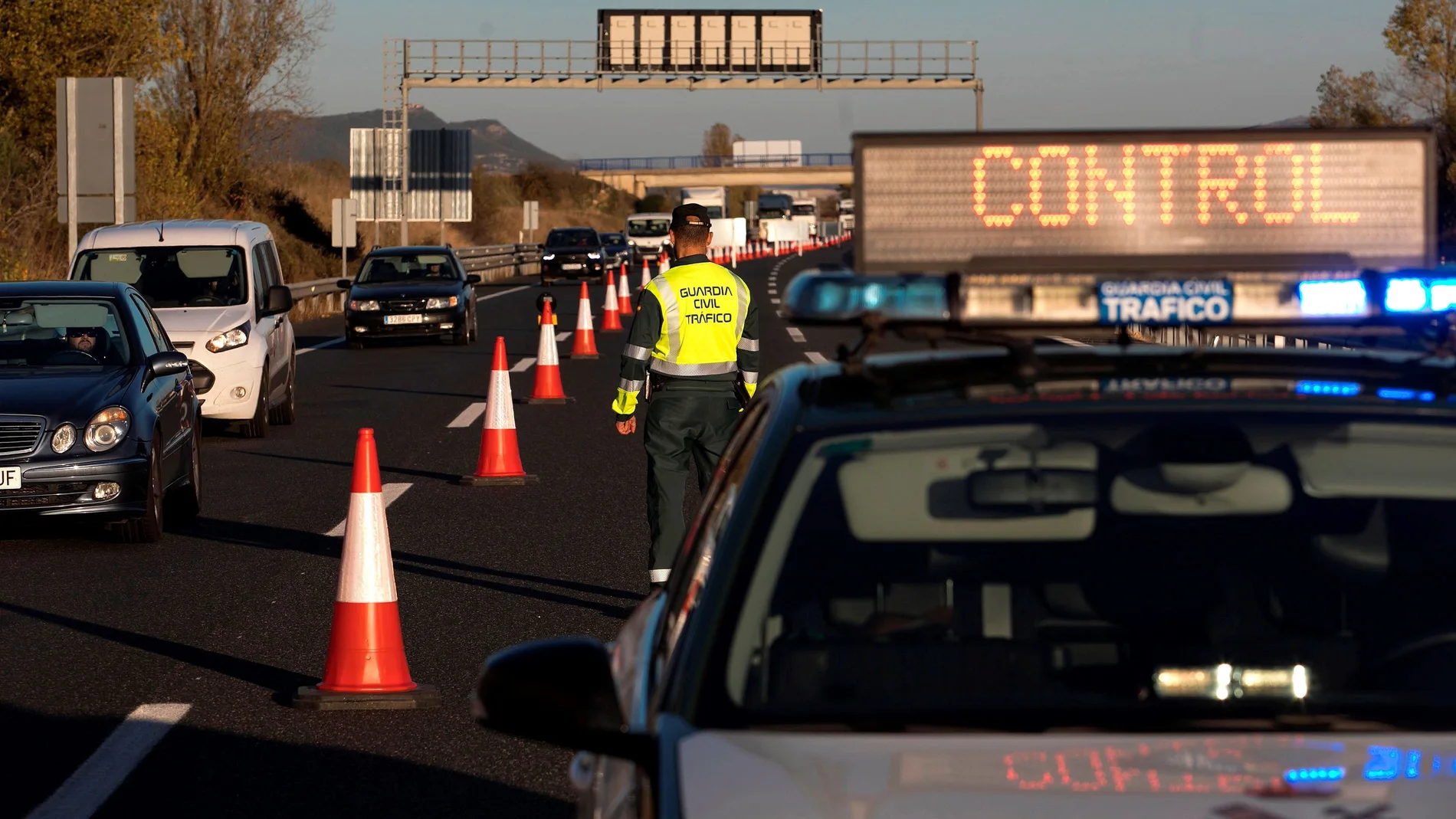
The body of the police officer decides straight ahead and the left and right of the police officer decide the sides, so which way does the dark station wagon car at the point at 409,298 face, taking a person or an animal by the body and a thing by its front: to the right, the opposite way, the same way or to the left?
the opposite way

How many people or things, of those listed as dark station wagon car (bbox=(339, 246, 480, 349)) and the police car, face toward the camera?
2

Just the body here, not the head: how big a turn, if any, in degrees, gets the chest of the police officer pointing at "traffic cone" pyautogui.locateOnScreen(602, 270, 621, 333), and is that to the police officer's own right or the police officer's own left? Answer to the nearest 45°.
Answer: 0° — they already face it

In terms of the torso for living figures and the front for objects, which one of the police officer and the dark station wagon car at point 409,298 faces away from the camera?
the police officer

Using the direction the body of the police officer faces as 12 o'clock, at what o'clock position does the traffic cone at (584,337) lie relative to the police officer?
The traffic cone is roughly at 12 o'clock from the police officer.

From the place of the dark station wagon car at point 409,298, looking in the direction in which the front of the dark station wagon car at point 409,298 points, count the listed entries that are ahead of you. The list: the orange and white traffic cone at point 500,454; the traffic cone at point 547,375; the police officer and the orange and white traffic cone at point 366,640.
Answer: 4

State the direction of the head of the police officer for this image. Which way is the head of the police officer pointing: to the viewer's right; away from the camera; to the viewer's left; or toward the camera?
away from the camera

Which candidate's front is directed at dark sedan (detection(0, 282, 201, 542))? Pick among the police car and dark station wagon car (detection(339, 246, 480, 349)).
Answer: the dark station wagon car

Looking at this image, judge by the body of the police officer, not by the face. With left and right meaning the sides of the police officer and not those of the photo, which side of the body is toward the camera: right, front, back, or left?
back

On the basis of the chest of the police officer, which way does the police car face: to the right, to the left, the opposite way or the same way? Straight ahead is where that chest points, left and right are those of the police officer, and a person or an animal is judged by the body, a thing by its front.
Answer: the opposite way

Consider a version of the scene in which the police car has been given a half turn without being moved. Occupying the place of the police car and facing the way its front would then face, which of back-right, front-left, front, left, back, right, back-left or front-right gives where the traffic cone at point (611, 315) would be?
front

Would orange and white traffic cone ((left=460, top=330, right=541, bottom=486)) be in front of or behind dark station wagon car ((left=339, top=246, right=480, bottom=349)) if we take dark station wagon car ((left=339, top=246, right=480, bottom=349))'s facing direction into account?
in front

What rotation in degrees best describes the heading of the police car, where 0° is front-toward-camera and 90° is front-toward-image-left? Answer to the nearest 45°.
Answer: approximately 0°

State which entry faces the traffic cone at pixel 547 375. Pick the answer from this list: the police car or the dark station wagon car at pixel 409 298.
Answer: the dark station wagon car

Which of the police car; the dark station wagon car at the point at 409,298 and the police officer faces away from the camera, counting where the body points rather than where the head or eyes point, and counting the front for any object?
the police officer
